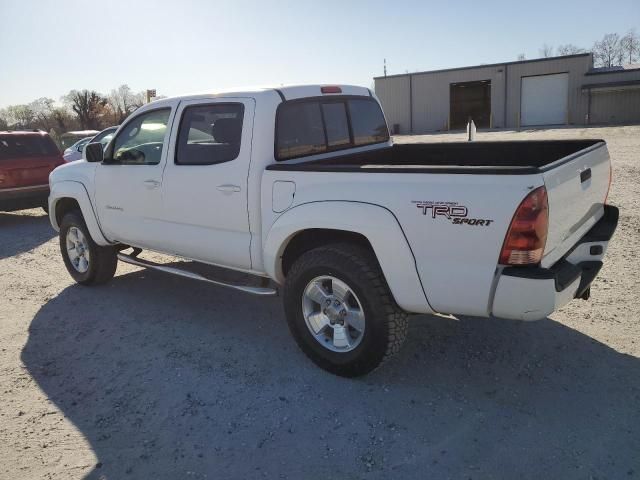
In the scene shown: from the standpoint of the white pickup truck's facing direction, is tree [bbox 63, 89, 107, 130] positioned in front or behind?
in front

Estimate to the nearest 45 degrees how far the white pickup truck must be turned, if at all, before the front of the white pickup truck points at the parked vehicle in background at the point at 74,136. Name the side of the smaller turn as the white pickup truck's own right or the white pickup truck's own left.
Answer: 0° — it already faces it

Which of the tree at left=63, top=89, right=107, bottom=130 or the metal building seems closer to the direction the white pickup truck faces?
the tree

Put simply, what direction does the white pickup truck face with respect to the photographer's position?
facing away from the viewer and to the left of the viewer

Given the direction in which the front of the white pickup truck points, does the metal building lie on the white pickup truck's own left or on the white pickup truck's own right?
on the white pickup truck's own right
